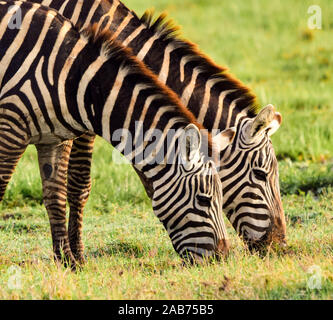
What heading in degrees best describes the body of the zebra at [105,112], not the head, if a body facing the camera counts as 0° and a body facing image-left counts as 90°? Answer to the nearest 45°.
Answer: approximately 270°

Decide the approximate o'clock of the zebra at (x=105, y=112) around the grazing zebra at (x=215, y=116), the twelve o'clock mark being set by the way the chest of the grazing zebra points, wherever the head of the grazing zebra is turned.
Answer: The zebra is roughly at 5 o'clock from the grazing zebra.

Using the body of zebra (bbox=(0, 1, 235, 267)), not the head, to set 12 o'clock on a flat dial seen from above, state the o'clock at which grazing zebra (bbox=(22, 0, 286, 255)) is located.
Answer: The grazing zebra is roughly at 11 o'clock from the zebra.

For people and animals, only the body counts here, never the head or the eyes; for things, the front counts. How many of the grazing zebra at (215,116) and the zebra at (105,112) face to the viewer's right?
2

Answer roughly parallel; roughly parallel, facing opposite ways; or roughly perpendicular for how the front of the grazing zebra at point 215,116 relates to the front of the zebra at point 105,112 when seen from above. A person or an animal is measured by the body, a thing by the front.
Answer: roughly parallel

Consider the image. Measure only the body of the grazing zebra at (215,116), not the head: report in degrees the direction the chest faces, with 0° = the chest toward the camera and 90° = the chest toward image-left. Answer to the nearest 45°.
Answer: approximately 270°
